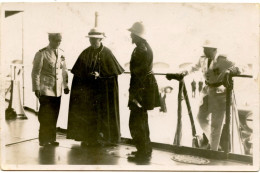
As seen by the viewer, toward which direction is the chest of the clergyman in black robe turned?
toward the camera

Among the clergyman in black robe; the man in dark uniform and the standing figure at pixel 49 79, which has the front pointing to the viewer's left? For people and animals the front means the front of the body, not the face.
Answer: the man in dark uniform

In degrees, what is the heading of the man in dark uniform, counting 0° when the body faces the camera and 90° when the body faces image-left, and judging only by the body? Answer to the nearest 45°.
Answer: approximately 90°

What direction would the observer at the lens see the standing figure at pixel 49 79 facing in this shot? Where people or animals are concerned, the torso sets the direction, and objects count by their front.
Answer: facing the viewer and to the right of the viewer

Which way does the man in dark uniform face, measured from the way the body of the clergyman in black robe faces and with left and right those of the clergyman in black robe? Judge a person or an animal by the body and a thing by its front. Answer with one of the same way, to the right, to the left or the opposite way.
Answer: to the right

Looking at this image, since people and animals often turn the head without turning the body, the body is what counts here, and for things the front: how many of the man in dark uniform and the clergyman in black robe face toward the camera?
1

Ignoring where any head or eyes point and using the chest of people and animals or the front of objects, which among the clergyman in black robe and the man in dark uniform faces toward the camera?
the clergyman in black robe

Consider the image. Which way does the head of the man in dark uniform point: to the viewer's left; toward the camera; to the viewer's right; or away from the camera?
to the viewer's left

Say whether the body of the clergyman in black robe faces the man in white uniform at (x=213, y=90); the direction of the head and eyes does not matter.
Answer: no
